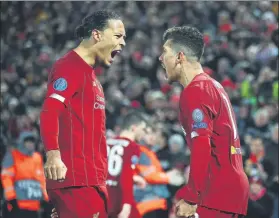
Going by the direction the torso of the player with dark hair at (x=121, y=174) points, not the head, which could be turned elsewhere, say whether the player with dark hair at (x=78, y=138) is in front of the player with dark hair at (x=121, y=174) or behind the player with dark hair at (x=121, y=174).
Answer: behind

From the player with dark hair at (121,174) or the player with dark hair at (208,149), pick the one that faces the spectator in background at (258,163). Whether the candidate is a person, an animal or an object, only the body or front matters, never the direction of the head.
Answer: the player with dark hair at (121,174)

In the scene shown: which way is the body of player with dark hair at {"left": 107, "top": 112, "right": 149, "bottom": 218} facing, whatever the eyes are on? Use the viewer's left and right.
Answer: facing away from the viewer and to the right of the viewer

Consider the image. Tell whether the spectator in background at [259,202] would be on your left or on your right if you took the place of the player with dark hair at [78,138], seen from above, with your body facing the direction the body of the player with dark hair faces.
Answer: on your left

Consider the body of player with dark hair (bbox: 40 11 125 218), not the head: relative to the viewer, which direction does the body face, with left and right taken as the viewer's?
facing to the right of the viewer

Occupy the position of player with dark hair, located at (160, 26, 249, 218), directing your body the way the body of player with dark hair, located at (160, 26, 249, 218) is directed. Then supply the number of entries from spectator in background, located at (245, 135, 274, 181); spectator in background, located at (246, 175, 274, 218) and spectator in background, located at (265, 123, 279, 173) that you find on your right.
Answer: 3

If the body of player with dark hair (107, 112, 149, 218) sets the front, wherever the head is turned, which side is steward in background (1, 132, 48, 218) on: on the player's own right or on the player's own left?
on the player's own left

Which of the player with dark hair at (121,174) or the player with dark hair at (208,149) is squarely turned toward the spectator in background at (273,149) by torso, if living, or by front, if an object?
the player with dark hair at (121,174)

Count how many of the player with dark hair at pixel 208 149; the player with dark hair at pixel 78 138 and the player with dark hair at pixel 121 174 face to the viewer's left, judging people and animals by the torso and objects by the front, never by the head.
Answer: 1

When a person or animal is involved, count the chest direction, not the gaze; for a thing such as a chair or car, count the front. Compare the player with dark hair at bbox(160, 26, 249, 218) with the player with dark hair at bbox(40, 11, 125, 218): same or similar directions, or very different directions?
very different directions

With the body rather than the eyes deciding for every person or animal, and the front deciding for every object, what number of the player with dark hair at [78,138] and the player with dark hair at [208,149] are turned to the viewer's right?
1

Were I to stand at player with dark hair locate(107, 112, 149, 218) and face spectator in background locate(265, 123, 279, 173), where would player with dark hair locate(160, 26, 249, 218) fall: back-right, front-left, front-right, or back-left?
back-right

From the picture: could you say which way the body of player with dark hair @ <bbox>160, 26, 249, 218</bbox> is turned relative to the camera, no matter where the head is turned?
to the viewer's left

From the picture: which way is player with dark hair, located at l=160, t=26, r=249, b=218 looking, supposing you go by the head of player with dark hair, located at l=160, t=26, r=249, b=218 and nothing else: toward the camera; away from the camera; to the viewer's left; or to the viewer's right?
to the viewer's left

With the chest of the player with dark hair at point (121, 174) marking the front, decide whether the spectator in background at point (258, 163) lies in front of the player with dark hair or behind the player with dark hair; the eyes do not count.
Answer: in front

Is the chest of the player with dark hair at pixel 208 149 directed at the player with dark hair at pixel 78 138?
yes
